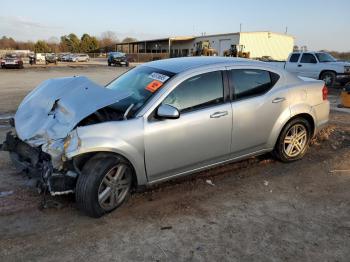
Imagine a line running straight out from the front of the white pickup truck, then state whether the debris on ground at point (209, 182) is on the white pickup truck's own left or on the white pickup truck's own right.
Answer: on the white pickup truck's own right

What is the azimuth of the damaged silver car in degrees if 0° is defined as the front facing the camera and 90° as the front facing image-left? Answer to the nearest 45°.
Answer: approximately 45°

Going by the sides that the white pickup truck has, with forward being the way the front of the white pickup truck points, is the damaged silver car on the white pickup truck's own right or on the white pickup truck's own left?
on the white pickup truck's own right

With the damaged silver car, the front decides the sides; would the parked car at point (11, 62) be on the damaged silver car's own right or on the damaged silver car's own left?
on the damaged silver car's own right

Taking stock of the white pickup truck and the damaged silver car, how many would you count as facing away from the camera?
0
